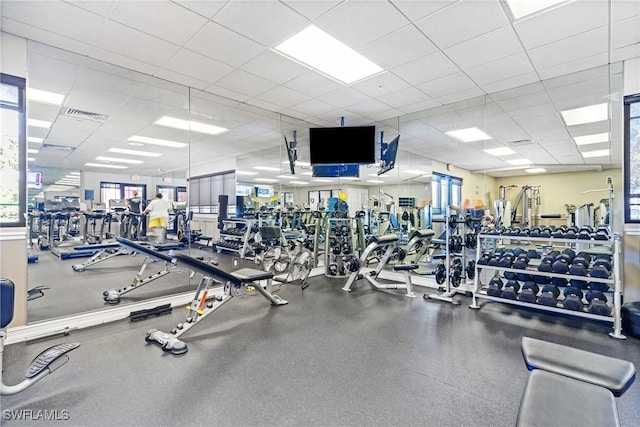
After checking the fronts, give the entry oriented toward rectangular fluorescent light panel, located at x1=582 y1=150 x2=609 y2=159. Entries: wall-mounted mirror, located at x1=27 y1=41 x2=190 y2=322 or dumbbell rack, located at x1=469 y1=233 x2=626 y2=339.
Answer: the wall-mounted mirror

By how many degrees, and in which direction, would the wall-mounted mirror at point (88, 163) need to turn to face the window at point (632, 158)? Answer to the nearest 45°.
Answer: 0° — it already faces it

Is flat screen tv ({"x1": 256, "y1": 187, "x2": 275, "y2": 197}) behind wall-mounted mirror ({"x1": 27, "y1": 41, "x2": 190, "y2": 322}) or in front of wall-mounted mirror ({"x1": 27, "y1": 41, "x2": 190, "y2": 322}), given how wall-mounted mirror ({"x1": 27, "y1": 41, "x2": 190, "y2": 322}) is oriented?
in front

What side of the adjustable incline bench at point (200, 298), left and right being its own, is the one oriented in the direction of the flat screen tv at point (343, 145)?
front

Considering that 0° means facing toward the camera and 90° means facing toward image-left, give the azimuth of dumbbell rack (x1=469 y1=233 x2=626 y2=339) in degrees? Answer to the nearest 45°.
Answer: approximately 45°

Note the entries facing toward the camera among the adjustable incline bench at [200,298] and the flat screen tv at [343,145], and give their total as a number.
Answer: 1

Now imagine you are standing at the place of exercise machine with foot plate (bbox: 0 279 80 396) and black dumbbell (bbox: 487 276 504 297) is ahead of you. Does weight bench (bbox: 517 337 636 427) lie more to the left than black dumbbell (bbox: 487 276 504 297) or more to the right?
right

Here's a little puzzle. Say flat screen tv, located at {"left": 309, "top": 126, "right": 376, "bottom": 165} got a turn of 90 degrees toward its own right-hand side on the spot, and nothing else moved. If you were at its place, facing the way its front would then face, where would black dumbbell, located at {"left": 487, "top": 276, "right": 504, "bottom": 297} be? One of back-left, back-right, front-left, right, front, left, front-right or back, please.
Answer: back-left

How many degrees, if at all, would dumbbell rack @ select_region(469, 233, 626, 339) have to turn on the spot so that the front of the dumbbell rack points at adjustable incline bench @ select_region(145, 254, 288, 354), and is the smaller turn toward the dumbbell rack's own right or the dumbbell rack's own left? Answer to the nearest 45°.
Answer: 0° — it already faces it

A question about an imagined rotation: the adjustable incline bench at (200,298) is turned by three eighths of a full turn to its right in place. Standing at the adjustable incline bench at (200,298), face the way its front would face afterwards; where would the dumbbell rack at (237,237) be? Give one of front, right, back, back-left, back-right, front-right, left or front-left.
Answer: back

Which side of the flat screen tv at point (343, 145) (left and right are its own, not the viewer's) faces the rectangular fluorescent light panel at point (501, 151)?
left

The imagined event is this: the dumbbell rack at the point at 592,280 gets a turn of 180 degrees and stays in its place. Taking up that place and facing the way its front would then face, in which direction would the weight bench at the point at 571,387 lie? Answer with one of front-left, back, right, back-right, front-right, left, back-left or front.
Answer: back-right

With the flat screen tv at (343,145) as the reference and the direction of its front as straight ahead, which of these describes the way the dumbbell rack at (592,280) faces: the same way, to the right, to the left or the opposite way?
to the right

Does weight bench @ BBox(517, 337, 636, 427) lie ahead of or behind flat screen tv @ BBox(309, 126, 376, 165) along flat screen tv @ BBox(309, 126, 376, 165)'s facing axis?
ahead

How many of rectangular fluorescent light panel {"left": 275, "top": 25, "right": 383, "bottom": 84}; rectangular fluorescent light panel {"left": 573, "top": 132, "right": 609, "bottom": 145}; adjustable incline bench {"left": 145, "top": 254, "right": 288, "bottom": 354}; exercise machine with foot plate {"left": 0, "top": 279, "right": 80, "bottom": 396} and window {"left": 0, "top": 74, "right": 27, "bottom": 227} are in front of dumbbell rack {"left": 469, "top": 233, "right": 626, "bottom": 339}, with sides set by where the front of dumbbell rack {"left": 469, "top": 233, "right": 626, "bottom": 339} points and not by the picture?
4

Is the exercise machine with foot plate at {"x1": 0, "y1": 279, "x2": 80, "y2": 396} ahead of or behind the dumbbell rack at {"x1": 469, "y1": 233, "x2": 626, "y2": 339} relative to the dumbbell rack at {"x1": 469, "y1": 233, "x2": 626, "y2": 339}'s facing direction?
ahead
